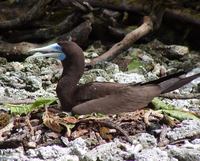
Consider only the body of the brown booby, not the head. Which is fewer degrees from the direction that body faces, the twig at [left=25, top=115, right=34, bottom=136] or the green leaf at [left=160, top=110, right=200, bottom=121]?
the twig

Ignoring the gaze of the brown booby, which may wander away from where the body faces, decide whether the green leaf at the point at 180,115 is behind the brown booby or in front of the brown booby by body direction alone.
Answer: behind

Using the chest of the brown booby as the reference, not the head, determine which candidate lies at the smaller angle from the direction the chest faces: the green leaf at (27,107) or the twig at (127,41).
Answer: the green leaf

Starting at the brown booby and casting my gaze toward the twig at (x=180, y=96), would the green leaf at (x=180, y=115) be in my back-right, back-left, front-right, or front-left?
front-right

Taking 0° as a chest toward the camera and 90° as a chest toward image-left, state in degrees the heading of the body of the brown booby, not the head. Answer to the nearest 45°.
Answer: approximately 90°

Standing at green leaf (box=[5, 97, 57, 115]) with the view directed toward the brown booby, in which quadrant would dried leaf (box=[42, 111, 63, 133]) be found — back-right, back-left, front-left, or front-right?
front-right

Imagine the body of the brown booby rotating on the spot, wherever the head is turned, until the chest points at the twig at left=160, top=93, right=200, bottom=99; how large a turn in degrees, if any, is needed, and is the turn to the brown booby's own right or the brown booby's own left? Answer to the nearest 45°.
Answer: approximately 135° to the brown booby's own right

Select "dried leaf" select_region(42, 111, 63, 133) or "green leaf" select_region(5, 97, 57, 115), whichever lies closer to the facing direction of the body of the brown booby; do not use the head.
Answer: the green leaf

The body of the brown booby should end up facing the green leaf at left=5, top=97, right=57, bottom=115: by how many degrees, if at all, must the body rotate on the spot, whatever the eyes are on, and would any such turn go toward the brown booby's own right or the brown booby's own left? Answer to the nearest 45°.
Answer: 0° — it already faces it

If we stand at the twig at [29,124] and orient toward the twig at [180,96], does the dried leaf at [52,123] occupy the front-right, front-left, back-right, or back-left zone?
front-right

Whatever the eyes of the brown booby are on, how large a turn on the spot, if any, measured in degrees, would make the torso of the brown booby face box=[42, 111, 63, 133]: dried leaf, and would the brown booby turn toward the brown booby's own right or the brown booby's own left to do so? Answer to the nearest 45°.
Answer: approximately 45° to the brown booby's own left
